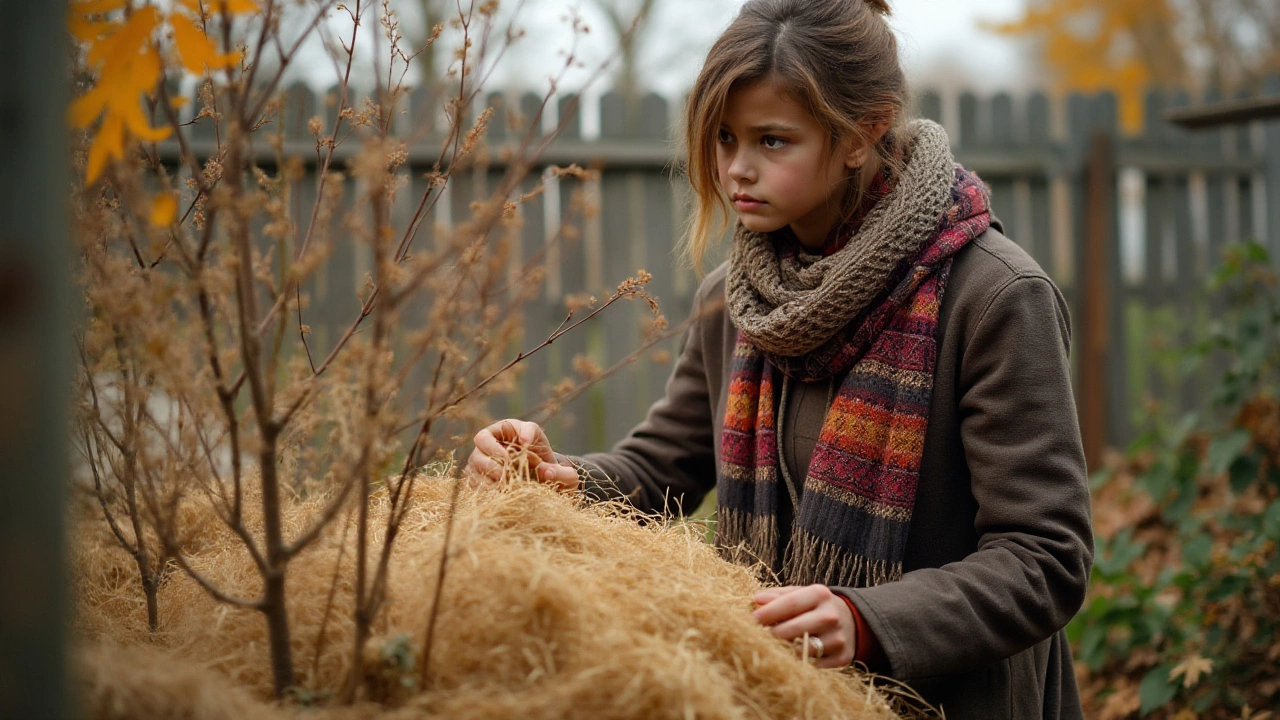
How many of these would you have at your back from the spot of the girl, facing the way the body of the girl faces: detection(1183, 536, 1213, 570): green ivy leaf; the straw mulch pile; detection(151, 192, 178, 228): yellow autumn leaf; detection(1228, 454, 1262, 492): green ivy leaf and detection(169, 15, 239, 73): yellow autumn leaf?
2

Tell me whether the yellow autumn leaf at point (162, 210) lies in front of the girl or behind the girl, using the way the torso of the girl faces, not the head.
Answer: in front

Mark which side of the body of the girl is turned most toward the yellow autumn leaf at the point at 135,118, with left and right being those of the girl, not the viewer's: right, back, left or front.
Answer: front

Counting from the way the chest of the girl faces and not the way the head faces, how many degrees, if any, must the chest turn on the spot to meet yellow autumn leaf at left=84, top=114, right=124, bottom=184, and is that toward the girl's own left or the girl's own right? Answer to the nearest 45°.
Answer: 0° — they already face it

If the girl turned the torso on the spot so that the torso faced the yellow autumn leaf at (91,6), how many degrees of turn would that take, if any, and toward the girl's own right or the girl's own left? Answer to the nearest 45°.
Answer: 0° — they already face it

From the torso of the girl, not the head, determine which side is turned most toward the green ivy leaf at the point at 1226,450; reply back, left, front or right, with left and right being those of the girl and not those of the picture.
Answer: back

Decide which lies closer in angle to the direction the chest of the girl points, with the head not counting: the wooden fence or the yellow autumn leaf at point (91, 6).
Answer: the yellow autumn leaf

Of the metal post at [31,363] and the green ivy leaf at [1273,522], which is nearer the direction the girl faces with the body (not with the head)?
the metal post

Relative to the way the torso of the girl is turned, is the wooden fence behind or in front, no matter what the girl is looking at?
behind

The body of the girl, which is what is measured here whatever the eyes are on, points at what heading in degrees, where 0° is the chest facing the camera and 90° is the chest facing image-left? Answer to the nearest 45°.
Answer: approximately 45°

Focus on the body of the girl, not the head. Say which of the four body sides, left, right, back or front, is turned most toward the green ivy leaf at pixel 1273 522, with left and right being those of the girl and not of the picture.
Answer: back

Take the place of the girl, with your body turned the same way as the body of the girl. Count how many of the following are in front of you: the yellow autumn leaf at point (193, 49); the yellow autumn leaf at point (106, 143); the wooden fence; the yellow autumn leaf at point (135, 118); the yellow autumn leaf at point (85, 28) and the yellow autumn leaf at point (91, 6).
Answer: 5

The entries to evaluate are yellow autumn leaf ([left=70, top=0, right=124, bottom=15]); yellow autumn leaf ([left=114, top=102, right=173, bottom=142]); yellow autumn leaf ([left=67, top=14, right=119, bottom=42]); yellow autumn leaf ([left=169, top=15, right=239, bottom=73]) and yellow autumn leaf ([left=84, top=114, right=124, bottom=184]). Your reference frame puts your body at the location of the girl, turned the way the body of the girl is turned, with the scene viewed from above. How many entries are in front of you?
5

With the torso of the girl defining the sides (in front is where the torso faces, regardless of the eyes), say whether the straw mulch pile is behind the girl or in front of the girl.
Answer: in front

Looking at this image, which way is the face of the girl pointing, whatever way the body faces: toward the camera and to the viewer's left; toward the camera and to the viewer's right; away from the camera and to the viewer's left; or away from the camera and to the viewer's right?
toward the camera and to the viewer's left
